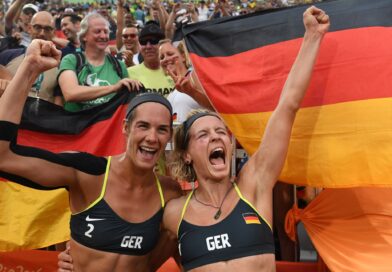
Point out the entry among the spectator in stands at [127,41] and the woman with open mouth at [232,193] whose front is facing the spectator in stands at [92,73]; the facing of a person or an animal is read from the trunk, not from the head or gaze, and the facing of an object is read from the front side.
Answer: the spectator in stands at [127,41]

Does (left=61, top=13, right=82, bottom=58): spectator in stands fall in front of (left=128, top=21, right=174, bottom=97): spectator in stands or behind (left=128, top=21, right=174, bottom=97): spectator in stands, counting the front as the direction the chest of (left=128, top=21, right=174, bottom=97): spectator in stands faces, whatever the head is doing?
behind

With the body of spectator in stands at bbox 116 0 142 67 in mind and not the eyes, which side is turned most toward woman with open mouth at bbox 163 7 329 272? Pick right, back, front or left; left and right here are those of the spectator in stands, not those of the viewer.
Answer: front

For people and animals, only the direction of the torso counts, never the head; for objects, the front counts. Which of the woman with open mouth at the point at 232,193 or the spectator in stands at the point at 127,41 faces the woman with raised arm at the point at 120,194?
the spectator in stands

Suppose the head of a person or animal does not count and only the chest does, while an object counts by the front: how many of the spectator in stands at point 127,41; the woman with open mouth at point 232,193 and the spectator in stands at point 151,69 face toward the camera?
3

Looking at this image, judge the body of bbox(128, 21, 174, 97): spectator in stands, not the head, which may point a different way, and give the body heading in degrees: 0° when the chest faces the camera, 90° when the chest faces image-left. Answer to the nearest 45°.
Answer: approximately 0°

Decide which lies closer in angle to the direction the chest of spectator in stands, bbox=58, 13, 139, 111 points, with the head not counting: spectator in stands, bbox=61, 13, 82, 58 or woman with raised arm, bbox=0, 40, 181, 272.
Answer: the woman with raised arm

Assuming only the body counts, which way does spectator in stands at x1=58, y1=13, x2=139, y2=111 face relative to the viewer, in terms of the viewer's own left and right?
facing the viewer and to the right of the viewer

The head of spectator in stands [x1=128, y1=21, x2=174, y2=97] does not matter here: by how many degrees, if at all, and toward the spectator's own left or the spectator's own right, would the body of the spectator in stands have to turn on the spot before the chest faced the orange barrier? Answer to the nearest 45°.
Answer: approximately 45° to the spectator's own right

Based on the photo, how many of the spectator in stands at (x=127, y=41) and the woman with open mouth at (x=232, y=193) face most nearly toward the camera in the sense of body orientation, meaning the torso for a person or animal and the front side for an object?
2

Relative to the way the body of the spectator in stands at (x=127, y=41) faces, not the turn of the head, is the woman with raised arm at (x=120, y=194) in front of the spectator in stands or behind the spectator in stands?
in front

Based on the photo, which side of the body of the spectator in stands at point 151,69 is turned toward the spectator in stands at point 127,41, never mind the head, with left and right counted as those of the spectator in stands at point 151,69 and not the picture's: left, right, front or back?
back
